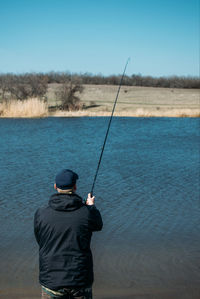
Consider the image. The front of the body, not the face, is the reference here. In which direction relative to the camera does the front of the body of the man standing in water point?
away from the camera

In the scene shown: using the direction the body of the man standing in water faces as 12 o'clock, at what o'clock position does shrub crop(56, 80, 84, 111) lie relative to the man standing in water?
The shrub is roughly at 12 o'clock from the man standing in water.
